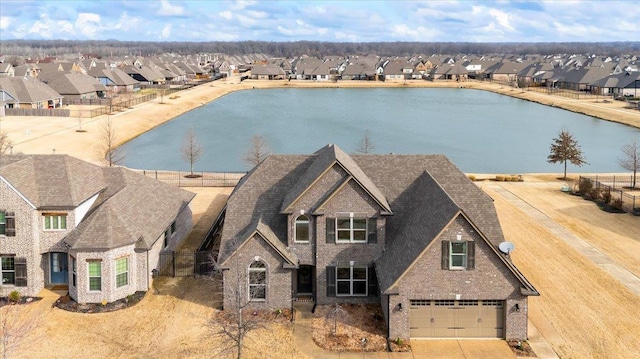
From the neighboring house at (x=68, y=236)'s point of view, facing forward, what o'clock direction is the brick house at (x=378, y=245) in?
The brick house is roughly at 10 o'clock from the neighboring house.

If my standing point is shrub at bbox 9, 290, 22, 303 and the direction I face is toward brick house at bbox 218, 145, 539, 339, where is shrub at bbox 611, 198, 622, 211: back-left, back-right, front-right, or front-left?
front-left

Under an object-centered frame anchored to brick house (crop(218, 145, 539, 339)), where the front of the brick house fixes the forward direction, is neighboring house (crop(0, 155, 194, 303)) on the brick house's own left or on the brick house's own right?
on the brick house's own right

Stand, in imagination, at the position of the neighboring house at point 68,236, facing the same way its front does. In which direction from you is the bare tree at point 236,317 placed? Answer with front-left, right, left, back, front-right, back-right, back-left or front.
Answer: front-left

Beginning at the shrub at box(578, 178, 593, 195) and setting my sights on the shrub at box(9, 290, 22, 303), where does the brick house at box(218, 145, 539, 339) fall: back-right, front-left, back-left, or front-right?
front-left

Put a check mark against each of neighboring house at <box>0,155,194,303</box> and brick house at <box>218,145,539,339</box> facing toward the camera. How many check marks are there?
2

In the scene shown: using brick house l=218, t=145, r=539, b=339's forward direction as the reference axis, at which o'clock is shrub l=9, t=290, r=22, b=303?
The shrub is roughly at 3 o'clock from the brick house.

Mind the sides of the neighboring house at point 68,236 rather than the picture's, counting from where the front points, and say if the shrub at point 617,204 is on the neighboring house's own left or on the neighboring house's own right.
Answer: on the neighboring house's own left

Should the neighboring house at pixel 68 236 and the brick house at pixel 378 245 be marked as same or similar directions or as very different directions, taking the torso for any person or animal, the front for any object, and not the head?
same or similar directions

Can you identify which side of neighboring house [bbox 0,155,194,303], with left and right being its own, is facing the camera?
front
